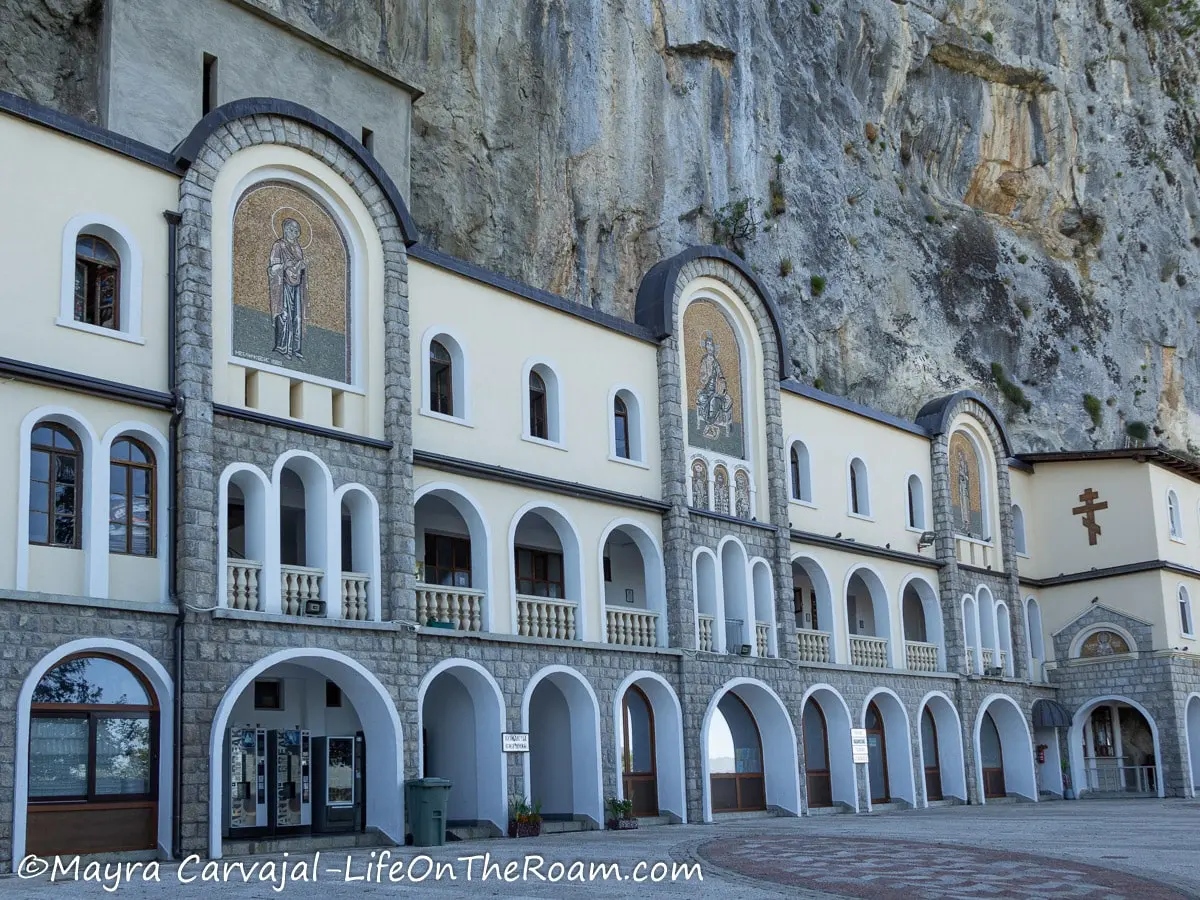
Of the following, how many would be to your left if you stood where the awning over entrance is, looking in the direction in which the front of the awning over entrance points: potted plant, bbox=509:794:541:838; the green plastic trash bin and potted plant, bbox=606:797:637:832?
0

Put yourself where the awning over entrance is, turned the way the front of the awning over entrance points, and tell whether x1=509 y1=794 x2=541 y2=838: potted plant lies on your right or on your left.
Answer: on your right

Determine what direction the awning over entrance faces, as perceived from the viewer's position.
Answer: facing the viewer and to the right of the viewer

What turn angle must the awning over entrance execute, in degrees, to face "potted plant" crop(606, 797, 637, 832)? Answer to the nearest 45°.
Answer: approximately 90° to its right

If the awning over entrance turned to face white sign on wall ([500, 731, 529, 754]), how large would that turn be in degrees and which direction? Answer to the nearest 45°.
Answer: approximately 90° to its right

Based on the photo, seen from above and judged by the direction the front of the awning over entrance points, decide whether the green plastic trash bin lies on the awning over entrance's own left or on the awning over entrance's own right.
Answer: on the awning over entrance's own right

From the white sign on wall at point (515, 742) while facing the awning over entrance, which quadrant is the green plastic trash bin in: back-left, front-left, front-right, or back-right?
back-right
